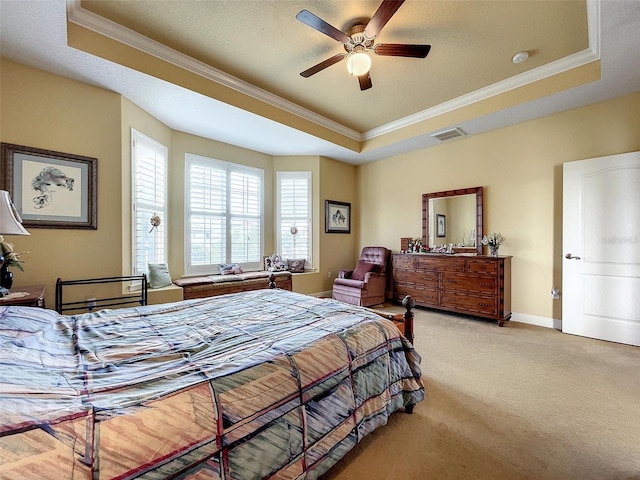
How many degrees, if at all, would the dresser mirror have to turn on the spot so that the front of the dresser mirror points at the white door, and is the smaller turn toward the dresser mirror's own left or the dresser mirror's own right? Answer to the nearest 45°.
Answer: approximately 90° to the dresser mirror's own left

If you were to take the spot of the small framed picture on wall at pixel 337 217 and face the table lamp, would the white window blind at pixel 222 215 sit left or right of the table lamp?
right

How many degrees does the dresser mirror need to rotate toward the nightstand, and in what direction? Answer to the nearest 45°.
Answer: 0° — it already faces it

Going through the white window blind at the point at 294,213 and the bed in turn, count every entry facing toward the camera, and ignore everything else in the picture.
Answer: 1

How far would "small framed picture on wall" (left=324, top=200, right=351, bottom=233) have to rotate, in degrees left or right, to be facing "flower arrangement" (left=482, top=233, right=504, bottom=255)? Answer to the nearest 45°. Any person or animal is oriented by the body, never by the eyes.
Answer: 0° — it already faces it

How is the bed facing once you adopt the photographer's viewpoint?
facing away from the viewer and to the right of the viewer

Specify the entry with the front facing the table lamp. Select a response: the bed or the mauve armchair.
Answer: the mauve armchair

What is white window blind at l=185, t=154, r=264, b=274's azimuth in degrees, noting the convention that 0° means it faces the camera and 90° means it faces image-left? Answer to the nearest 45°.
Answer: approximately 315°

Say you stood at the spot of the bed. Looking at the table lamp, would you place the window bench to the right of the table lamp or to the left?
right

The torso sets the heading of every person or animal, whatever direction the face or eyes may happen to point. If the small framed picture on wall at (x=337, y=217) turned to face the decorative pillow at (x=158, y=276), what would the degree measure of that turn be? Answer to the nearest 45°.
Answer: approximately 90° to its right

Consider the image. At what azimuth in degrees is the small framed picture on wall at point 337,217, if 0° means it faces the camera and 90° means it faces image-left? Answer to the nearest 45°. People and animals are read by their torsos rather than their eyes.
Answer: approximately 315°

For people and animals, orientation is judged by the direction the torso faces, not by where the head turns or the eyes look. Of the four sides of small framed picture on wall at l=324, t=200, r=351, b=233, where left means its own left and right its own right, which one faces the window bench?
right

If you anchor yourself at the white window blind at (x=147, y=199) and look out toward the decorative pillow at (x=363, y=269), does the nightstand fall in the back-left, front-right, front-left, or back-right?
back-right
